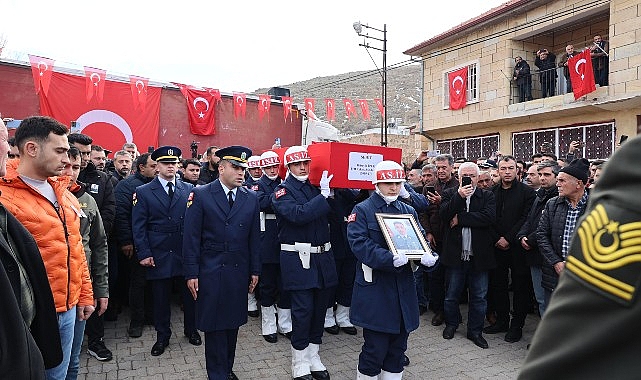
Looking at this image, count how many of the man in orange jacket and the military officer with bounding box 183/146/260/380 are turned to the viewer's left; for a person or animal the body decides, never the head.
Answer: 0

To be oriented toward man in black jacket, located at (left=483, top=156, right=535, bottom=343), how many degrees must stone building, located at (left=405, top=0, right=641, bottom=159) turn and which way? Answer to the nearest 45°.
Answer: approximately 45° to its left

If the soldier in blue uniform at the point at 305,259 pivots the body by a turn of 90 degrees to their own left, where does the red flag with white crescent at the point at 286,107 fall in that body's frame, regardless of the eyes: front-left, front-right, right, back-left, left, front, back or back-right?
front-left

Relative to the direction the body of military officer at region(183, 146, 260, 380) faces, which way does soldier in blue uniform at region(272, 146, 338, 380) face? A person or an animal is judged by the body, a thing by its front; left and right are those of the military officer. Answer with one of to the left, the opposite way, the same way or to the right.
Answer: the same way

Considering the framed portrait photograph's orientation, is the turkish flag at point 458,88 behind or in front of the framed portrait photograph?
behind

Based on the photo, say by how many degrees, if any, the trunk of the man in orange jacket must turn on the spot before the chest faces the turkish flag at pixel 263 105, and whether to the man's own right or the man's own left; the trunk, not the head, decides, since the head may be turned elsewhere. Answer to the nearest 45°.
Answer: approximately 90° to the man's own left

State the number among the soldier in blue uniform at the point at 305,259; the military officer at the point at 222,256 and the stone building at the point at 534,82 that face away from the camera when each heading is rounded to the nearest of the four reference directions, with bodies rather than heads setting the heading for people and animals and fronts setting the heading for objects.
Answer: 0

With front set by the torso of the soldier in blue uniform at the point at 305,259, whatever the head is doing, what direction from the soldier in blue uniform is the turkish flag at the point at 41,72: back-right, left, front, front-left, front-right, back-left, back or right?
back

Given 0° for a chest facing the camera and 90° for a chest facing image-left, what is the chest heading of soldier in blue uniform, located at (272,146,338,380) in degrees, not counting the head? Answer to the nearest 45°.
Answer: approximately 315°

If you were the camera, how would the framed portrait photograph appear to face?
facing the viewer

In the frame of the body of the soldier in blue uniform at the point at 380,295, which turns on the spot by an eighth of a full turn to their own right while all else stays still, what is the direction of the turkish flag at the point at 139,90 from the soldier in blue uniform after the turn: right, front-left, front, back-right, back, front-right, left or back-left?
back-right

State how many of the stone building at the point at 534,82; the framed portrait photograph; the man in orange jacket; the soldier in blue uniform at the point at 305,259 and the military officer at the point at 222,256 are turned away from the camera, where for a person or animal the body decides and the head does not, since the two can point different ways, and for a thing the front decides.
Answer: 0

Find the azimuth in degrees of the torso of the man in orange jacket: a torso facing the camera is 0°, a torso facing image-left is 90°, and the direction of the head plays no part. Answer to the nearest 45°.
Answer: approximately 315°

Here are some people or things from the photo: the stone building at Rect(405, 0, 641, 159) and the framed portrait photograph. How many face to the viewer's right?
0

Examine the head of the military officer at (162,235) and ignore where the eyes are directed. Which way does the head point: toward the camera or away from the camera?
toward the camera

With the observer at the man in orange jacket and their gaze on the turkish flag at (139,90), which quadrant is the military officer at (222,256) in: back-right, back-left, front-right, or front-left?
front-right

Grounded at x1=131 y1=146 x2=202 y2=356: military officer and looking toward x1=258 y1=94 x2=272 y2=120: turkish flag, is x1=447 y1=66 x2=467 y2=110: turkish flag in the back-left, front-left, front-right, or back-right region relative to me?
front-right
